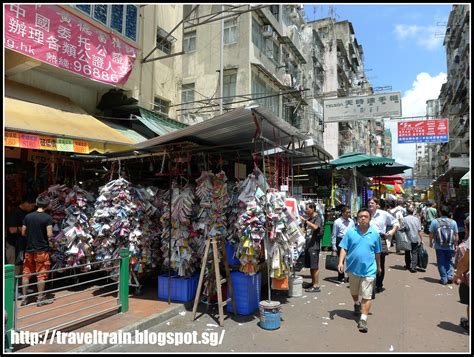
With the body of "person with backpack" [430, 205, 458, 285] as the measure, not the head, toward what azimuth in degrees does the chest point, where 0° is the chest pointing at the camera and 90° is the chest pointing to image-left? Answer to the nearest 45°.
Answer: approximately 180°

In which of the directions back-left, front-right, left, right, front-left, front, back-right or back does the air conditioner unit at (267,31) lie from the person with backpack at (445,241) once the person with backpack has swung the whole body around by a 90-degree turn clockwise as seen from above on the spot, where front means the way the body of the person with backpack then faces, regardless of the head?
back-left

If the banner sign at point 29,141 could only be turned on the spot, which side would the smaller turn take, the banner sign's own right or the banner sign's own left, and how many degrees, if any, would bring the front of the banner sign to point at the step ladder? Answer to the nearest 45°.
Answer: approximately 45° to the banner sign's own left

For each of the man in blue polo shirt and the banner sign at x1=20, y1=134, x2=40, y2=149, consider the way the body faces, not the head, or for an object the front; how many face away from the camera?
0

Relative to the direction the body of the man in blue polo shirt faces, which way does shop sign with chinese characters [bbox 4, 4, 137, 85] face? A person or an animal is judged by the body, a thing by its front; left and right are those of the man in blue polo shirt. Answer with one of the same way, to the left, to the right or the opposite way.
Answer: to the left

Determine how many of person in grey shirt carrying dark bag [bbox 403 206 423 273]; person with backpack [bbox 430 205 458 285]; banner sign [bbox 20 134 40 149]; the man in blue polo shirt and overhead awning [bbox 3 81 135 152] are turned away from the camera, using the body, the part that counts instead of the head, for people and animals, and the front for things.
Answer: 2

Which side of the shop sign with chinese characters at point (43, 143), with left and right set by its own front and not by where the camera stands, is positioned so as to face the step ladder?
front

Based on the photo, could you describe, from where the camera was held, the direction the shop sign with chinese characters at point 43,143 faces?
facing the viewer and to the right of the viewer

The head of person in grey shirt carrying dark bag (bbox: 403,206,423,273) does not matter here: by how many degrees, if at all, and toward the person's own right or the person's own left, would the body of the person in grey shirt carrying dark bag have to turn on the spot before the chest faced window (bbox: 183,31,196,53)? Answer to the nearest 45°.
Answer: approximately 45° to the person's own left
